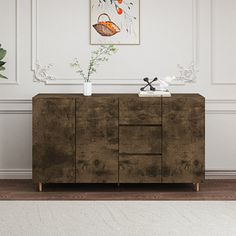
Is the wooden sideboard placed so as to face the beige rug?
yes

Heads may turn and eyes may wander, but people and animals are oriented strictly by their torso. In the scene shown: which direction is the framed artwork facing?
toward the camera

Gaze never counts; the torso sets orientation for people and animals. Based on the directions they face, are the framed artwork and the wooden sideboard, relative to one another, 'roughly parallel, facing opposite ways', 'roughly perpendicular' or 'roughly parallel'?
roughly parallel

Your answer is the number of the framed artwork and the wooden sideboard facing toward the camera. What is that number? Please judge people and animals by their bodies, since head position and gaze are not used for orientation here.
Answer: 2

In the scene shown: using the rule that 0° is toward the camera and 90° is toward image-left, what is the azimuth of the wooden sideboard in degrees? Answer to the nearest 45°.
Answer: approximately 0°
